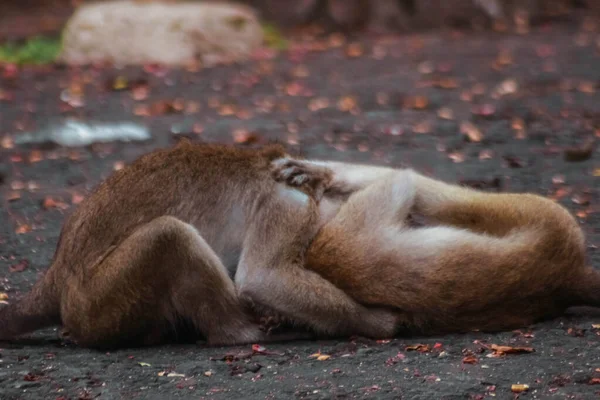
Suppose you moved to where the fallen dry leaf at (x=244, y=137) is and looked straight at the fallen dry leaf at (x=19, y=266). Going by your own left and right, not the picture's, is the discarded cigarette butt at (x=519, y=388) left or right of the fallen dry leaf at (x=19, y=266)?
left

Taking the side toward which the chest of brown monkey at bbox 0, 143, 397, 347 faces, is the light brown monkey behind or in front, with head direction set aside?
in front

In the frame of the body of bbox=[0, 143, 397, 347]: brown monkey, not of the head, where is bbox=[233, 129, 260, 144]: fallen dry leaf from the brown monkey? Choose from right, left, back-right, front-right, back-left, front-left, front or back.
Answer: left

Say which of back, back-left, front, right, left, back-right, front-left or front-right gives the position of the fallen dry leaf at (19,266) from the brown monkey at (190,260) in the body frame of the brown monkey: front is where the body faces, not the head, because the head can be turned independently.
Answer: back-left

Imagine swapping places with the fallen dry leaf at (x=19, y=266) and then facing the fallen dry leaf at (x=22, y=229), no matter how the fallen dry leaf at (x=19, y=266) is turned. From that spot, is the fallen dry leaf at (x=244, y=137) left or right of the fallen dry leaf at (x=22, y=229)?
right

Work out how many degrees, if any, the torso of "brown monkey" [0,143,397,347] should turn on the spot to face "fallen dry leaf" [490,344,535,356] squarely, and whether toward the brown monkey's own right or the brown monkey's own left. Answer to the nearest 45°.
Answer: approximately 45° to the brown monkey's own right

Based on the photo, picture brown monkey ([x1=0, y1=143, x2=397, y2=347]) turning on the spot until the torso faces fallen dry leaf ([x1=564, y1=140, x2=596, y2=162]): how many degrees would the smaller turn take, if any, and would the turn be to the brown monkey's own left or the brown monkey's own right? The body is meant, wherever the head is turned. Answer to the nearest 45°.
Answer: approximately 45° to the brown monkey's own left

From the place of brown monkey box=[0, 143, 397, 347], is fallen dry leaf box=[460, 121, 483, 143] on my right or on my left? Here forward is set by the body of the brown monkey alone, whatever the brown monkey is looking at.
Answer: on my left

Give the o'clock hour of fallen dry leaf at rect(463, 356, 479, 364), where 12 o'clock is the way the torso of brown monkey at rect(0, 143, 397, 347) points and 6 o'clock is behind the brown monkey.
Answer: The fallen dry leaf is roughly at 1 o'clock from the brown monkey.

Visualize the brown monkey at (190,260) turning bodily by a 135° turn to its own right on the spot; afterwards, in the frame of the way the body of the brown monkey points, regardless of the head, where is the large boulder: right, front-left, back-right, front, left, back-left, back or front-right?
back-right

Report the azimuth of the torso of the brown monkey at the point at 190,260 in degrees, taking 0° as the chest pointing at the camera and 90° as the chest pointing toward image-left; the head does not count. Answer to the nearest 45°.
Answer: approximately 270°

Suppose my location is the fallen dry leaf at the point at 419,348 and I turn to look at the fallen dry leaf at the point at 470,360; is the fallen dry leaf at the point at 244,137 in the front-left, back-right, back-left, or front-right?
back-left
